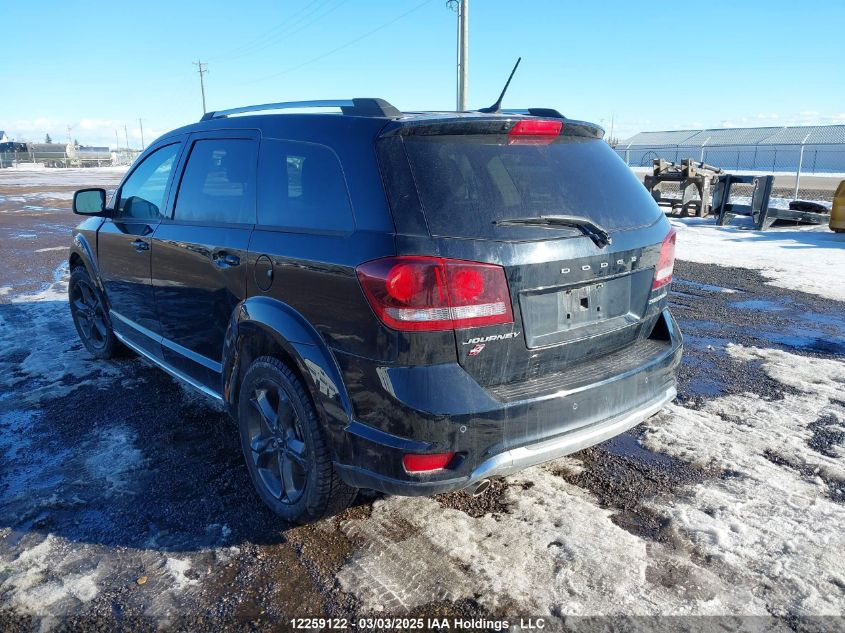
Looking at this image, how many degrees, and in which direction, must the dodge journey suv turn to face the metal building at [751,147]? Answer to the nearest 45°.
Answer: approximately 90° to its right

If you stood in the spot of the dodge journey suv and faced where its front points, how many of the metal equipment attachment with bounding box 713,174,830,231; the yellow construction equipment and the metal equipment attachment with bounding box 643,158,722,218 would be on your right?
3

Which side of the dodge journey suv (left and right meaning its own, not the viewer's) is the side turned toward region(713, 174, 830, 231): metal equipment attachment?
right

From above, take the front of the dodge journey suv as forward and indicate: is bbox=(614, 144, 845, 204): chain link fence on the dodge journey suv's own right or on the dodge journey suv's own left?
on the dodge journey suv's own right

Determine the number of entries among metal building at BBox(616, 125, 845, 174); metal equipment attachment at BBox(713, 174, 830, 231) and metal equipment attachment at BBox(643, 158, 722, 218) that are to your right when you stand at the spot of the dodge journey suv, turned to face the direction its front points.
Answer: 3

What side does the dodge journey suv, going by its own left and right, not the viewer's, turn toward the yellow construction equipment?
right

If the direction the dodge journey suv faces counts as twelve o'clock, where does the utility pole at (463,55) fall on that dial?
The utility pole is roughly at 2 o'clock from the dodge journey suv.

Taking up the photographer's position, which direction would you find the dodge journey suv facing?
facing away from the viewer and to the left of the viewer

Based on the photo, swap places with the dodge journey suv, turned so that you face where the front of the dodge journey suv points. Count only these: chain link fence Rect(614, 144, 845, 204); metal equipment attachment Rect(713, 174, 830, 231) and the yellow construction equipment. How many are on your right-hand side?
3

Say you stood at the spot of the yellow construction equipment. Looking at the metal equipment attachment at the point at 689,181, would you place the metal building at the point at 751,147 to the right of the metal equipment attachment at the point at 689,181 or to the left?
right
